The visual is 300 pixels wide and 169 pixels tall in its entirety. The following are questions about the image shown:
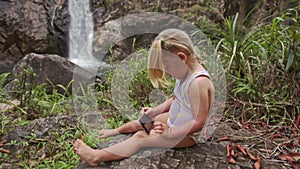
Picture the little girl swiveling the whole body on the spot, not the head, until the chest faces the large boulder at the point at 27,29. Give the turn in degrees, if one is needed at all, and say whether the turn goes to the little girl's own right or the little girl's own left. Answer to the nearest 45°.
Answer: approximately 45° to the little girl's own right

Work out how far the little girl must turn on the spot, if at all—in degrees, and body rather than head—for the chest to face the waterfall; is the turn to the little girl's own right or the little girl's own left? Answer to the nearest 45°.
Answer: approximately 90° to the little girl's own right

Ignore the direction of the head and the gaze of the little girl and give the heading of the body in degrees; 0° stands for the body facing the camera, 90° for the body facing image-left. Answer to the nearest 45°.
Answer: approximately 90°

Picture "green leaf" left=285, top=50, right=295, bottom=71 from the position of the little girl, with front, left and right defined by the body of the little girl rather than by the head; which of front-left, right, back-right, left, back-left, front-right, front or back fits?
back-right
